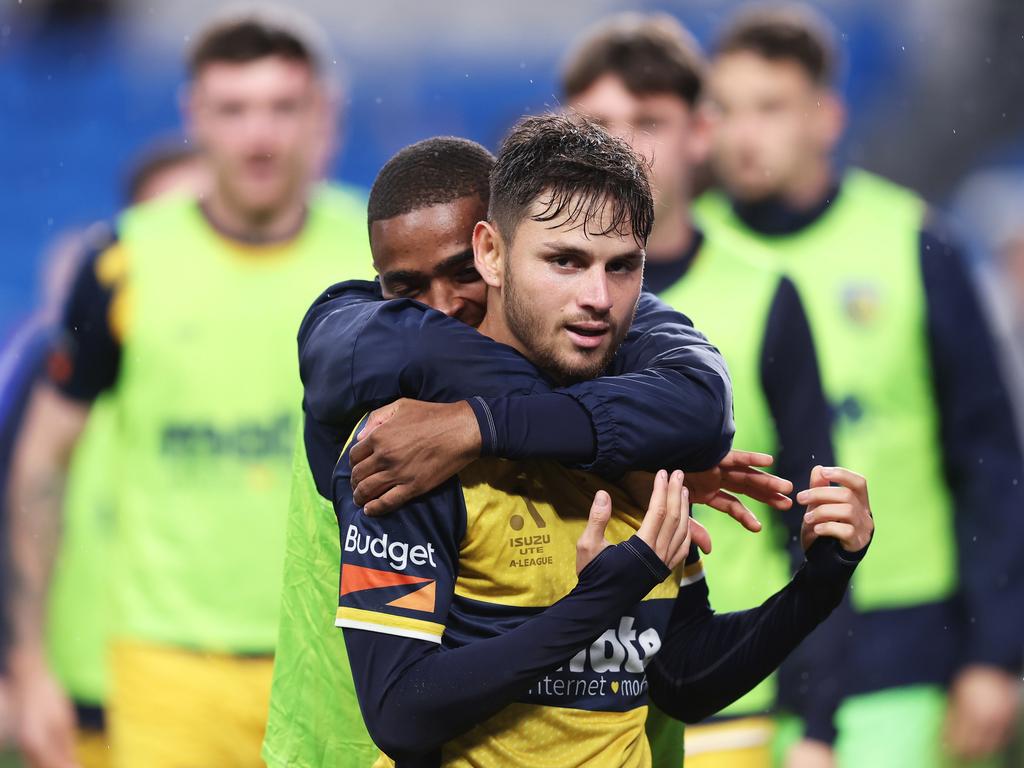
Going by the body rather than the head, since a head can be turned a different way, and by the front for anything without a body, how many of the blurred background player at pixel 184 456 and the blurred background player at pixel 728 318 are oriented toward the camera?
2

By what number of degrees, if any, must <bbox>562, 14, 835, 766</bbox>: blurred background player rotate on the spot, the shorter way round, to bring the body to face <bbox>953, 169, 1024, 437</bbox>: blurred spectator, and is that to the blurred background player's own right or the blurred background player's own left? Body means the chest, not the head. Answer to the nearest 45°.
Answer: approximately 180°

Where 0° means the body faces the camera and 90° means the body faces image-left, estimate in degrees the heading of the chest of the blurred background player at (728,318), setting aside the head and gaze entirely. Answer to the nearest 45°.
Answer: approximately 0°

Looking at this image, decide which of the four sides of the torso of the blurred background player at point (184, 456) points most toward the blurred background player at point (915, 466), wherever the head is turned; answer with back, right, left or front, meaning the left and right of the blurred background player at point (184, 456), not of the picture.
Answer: left
